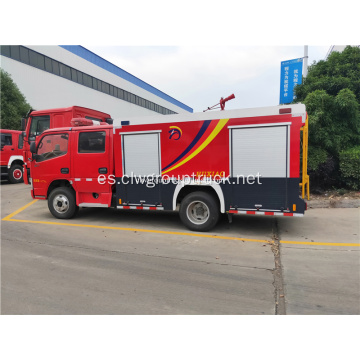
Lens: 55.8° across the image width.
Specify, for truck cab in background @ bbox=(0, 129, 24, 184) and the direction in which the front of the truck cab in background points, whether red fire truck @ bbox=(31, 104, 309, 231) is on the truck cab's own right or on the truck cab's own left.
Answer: on the truck cab's own left

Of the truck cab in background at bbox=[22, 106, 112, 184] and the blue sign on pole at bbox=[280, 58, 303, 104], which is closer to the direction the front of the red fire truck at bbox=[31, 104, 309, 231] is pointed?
the truck cab in background

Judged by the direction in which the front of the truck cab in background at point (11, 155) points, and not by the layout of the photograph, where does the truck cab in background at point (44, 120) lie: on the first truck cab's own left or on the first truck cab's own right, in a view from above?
on the first truck cab's own left

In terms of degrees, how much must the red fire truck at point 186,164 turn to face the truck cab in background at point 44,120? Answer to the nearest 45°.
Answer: approximately 45° to its right

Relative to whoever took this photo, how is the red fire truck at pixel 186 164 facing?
facing to the left of the viewer
